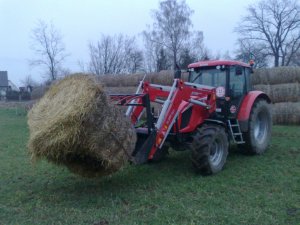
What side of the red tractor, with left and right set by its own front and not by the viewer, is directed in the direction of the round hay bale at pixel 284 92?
back

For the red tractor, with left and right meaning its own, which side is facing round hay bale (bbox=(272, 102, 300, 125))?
back

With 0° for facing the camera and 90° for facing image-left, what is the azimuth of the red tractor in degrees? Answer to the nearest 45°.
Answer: approximately 45°
